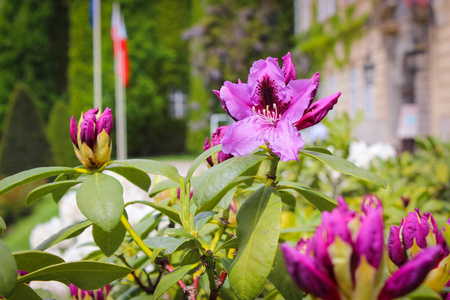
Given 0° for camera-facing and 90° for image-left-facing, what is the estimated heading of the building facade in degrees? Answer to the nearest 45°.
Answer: approximately 45°

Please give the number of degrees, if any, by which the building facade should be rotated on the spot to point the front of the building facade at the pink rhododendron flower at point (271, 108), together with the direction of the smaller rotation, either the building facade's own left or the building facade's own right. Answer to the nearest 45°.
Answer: approximately 45° to the building facade's own left

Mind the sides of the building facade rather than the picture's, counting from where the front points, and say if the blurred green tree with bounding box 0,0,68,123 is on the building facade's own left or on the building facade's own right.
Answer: on the building facade's own right

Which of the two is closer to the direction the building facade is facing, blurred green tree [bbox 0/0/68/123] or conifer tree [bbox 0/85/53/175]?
the conifer tree

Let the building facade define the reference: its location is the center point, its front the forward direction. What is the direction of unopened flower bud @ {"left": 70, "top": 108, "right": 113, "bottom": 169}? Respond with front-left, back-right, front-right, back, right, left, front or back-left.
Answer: front-left

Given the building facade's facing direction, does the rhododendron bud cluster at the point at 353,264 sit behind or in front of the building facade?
in front
